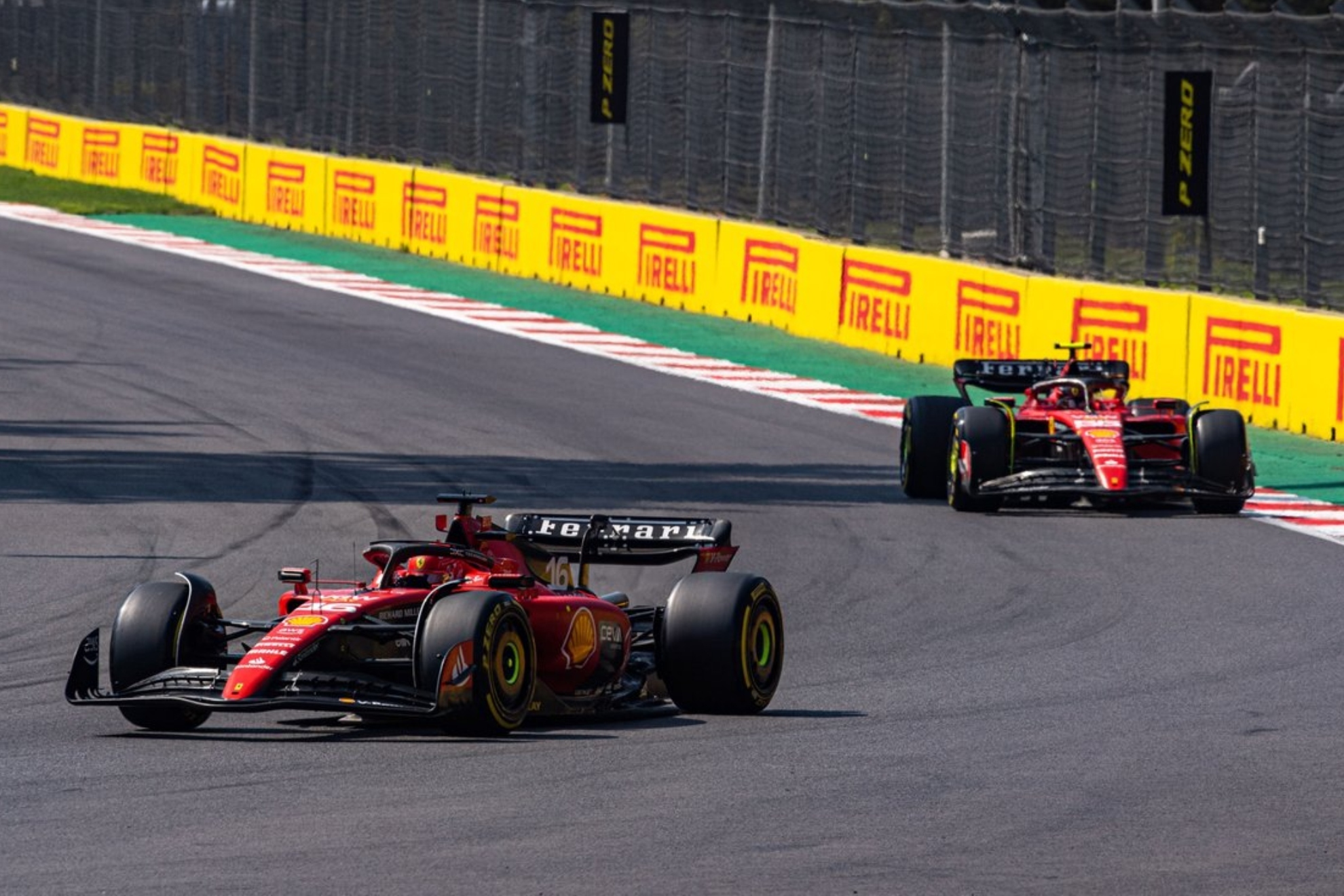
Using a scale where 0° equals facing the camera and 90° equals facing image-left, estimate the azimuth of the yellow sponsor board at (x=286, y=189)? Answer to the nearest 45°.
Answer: approximately 45°

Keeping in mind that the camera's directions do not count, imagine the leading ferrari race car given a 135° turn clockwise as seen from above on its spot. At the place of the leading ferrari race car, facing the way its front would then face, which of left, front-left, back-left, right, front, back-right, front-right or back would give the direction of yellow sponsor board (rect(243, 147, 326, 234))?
front

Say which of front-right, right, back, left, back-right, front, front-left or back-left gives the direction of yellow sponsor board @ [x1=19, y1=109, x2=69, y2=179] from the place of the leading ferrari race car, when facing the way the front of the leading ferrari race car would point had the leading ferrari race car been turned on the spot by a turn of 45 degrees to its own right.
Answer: right

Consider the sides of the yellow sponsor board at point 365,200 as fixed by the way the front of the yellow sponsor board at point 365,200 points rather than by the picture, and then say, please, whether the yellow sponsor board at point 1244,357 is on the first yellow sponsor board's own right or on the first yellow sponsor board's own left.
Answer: on the first yellow sponsor board's own left

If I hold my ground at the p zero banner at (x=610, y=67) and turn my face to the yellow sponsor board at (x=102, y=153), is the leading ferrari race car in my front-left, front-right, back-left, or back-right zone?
back-left

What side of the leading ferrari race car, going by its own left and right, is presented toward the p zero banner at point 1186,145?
back
